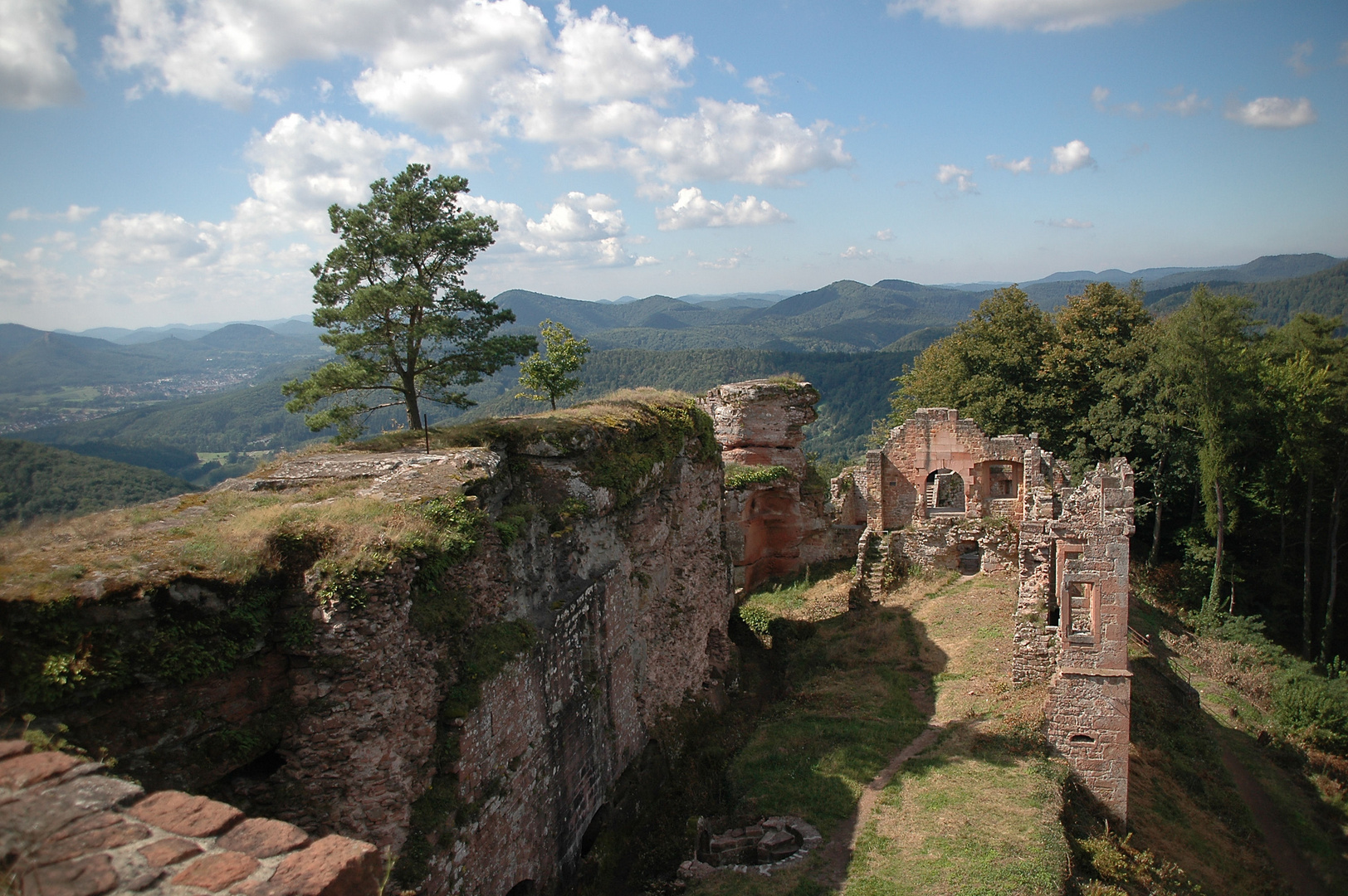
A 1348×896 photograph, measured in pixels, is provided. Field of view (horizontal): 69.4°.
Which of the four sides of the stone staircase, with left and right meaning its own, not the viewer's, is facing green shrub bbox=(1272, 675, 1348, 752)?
left

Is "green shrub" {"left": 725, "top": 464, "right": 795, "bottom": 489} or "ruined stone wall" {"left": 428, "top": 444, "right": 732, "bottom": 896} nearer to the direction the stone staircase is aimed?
the ruined stone wall

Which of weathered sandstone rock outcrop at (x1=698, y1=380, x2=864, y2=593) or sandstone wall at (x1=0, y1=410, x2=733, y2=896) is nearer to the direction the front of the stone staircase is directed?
the sandstone wall

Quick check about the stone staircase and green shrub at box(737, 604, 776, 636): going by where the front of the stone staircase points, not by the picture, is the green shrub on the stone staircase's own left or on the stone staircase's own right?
on the stone staircase's own right

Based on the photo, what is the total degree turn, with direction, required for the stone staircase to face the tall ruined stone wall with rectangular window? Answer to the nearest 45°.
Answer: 0° — it already faces it

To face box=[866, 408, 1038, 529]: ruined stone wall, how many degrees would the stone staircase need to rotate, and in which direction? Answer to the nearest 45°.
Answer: approximately 135° to its left

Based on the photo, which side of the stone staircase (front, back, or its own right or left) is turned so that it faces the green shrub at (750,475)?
right

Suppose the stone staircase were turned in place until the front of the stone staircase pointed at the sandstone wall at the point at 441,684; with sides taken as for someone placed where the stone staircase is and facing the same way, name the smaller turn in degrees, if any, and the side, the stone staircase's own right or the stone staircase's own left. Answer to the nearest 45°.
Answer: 0° — it already faces it

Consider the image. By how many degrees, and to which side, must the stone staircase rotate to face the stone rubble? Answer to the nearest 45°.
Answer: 0° — it already faces it

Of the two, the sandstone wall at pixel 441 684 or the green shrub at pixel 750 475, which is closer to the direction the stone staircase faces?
the sandstone wall

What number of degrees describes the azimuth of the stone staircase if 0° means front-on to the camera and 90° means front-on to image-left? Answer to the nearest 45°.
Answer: approximately 0°

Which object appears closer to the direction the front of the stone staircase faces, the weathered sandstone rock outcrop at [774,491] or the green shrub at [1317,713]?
the green shrub
